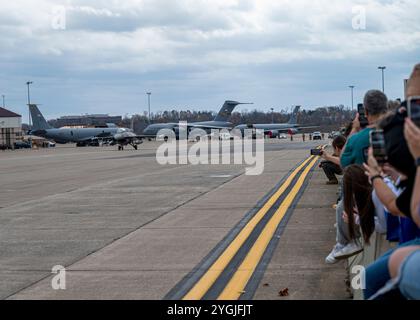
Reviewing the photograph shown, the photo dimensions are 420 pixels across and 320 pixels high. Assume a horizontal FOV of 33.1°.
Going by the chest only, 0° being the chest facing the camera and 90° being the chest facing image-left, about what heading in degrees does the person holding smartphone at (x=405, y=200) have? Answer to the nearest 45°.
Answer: approximately 90°
